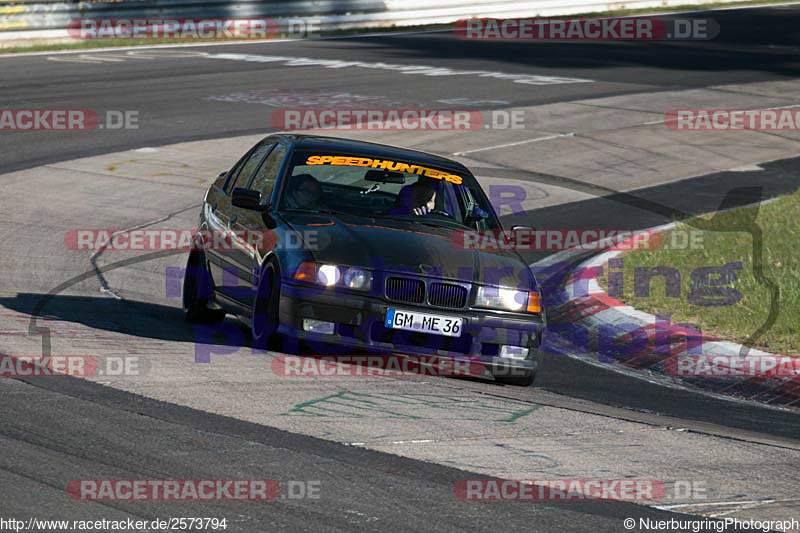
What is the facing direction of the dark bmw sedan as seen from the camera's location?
facing the viewer and to the right of the viewer
